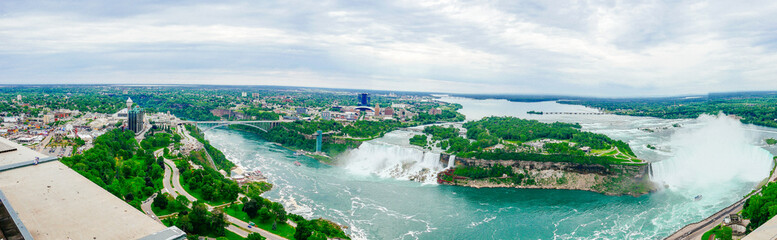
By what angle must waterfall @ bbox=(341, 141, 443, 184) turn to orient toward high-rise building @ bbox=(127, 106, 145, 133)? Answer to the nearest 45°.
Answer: approximately 45° to its right

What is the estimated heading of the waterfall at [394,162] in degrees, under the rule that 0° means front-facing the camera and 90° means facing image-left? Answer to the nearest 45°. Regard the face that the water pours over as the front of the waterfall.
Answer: approximately 45°
